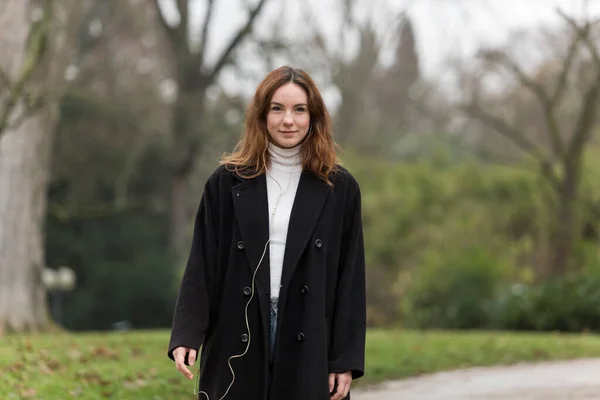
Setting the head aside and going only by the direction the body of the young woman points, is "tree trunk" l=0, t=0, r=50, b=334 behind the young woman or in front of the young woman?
behind

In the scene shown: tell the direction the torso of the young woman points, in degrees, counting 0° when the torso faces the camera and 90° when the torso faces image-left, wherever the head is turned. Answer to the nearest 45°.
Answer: approximately 0°

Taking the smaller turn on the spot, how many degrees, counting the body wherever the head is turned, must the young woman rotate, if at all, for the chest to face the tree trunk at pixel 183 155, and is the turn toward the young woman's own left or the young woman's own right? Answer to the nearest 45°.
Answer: approximately 180°

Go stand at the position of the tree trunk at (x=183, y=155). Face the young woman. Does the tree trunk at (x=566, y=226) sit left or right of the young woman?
left

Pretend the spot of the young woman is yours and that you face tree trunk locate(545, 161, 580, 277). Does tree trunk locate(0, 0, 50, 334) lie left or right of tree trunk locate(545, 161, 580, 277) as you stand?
left

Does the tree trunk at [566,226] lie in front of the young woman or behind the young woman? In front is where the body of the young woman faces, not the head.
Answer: behind
